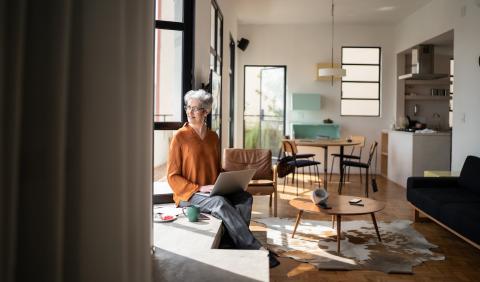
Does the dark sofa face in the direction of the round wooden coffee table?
yes

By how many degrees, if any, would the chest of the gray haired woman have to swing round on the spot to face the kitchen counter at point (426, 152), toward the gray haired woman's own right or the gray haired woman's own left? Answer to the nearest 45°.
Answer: approximately 90° to the gray haired woman's own left

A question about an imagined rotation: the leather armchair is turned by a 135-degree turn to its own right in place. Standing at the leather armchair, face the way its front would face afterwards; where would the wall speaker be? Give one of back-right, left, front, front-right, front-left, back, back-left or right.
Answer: front-right

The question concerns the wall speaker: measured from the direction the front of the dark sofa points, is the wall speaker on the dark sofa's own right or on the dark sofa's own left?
on the dark sofa's own right

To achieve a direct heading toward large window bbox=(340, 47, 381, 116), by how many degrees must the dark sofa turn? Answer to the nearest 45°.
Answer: approximately 135° to its right

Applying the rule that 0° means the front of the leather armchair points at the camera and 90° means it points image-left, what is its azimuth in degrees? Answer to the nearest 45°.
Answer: approximately 0°

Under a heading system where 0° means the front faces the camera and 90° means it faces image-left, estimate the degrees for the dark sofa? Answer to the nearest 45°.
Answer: approximately 45°

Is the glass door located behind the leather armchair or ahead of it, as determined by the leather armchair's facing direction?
behind

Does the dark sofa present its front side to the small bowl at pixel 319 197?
yes
